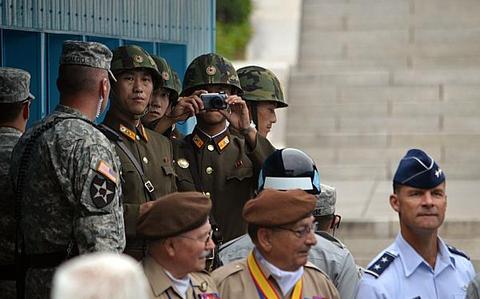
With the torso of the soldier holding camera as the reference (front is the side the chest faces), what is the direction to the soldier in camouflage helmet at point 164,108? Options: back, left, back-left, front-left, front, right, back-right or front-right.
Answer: back-right

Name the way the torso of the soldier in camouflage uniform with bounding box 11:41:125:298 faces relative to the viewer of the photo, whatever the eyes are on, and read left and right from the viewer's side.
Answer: facing away from the viewer and to the right of the viewer

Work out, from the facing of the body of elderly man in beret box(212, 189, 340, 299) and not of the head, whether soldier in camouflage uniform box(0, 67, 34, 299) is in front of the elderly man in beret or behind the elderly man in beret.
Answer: behind

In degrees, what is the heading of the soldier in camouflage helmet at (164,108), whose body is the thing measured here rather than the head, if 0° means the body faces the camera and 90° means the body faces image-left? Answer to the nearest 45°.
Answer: approximately 45°

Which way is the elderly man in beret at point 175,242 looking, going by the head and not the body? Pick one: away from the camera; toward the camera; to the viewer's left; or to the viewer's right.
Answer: to the viewer's right

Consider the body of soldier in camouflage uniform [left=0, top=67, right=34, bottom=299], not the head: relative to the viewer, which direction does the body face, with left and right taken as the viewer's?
facing away from the viewer and to the right of the viewer

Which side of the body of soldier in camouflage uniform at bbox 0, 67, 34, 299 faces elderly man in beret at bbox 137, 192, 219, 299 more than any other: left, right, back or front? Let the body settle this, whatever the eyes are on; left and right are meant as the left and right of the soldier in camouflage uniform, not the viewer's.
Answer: right

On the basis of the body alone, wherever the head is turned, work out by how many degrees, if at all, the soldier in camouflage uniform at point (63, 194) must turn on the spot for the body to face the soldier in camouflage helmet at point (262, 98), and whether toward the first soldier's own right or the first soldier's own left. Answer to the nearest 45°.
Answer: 0° — they already face them

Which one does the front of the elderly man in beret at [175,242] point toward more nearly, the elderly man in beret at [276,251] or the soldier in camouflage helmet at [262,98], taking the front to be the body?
the elderly man in beret
